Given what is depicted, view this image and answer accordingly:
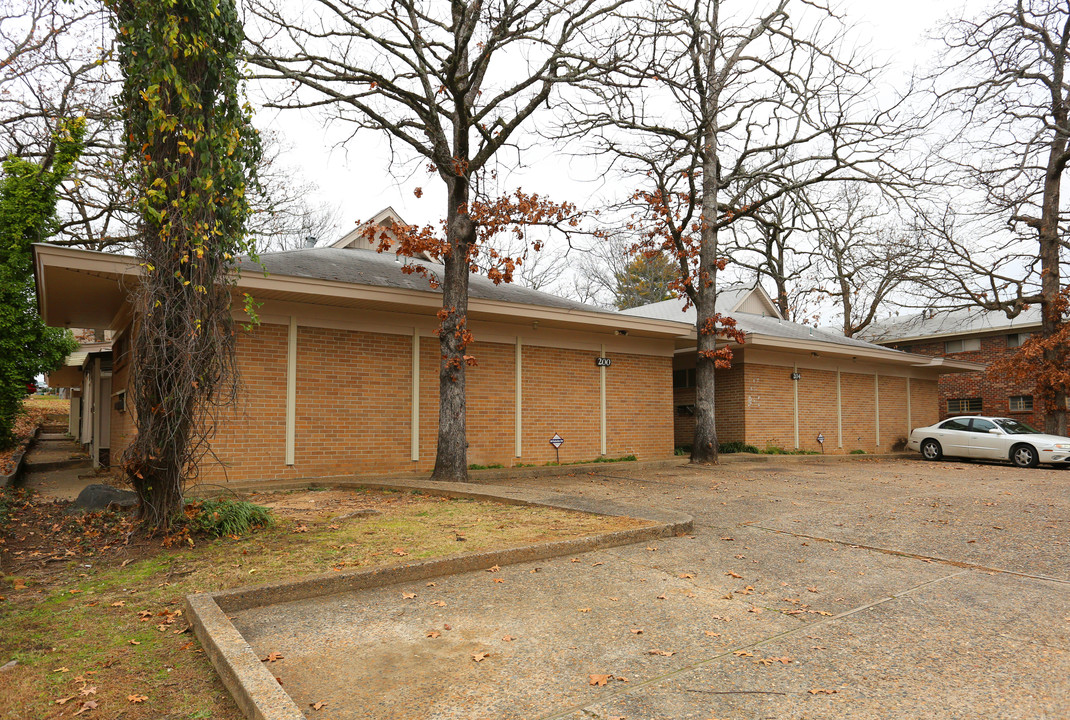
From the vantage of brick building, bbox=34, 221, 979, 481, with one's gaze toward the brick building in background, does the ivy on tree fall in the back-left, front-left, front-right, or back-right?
back-left

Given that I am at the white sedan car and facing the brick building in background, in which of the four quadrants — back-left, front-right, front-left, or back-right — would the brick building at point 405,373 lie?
back-left

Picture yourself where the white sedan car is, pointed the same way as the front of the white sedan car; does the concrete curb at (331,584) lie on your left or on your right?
on your right

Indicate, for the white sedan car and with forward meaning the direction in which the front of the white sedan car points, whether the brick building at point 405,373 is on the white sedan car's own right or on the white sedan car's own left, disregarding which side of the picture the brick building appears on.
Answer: on the white sedan car's own right

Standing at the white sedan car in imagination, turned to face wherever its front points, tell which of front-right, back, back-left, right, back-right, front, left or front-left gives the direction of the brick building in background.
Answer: back-left

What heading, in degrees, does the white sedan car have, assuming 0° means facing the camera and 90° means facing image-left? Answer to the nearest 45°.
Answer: approximately 315°

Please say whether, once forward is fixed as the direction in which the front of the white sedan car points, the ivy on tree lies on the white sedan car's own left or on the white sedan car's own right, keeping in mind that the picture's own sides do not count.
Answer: on the white sedan car's own right
